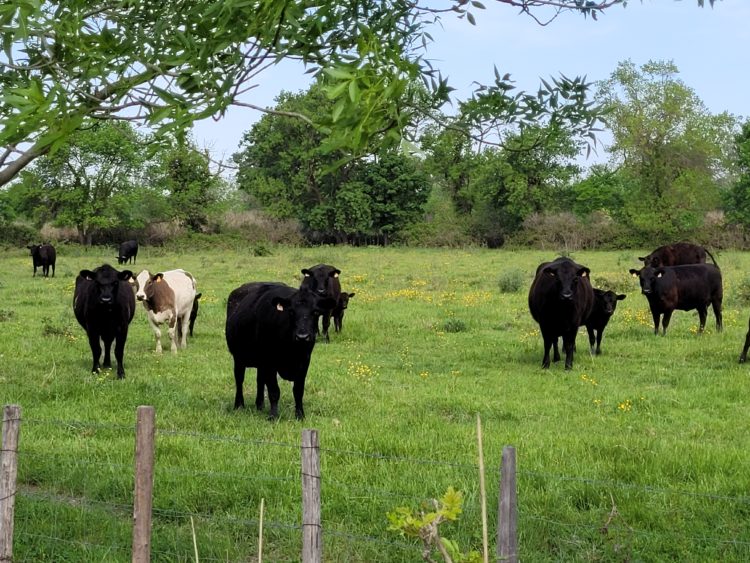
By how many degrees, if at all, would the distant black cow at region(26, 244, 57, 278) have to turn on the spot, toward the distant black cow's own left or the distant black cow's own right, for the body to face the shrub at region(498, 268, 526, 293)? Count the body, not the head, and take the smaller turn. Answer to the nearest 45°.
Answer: approximately 90° to the distant black cow's own left

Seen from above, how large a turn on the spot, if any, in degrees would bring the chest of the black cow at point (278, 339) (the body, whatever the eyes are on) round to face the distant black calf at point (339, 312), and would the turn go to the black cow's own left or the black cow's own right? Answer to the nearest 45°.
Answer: approximately 135° to the black cow's own left

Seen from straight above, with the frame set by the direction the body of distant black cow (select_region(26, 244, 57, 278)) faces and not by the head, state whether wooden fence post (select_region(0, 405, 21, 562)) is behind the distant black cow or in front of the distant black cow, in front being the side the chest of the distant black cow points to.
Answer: in front

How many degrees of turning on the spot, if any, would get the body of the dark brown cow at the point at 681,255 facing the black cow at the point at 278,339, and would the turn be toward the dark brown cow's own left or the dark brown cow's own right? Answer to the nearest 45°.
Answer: approximately 90° to the dark brown cow's own left

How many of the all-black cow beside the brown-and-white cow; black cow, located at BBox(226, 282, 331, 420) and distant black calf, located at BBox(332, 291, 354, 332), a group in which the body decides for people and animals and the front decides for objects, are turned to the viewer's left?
0

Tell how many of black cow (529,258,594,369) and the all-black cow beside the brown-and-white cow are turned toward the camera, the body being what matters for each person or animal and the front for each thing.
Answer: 2

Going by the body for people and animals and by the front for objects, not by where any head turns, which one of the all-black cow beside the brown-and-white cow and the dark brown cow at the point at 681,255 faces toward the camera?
the all-black cow beside the brown-and-white cow

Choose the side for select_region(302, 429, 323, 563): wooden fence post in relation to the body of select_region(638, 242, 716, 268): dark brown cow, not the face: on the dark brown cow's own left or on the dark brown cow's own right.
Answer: on the dark brown cow's own left

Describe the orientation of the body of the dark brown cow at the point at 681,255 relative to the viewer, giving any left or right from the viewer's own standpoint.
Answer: facing to the left of the viewer

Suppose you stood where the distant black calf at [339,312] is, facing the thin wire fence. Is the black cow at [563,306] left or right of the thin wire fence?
left

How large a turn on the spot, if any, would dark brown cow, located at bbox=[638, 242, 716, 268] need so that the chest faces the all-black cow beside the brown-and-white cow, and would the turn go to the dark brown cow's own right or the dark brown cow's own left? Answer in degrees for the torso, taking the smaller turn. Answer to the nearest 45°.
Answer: approximately 45° to the dark brown cow's own left

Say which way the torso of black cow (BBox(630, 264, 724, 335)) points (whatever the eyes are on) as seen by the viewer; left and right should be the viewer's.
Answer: facing the viewer and to the left of the viewer

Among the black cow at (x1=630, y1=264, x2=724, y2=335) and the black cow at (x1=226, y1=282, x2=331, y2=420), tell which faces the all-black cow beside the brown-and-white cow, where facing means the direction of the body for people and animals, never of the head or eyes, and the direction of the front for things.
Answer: the black cow at (x1=630, y1=264, x2=724, y2=335)

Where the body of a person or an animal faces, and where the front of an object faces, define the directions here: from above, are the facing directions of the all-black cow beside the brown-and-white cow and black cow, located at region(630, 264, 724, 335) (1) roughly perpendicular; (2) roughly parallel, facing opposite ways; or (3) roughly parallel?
roughly perpendicular

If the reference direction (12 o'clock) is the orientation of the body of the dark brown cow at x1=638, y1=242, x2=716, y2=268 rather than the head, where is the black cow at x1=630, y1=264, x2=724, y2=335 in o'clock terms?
the black cow at x1=630, y1=264, x2=724, y2=335 is roughly at 9 o'clock from the dark brown cow at x1=638, y1=242, x2=716, y2=268.

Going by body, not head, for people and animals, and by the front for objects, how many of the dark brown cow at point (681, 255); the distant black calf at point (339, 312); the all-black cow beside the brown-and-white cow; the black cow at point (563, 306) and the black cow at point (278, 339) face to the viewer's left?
1

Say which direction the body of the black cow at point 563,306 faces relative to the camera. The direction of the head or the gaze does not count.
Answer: toward the camera

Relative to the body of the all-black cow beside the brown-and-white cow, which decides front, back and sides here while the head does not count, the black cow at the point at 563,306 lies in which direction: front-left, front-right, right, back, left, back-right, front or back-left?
left
